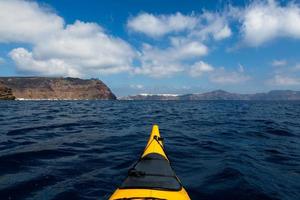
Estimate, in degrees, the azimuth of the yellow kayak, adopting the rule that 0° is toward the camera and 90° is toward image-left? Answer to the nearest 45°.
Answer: approximately 180°
